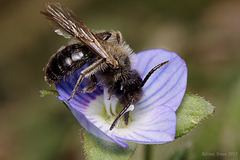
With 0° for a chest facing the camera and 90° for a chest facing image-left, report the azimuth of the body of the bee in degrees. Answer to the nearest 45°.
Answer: approximately 315°
